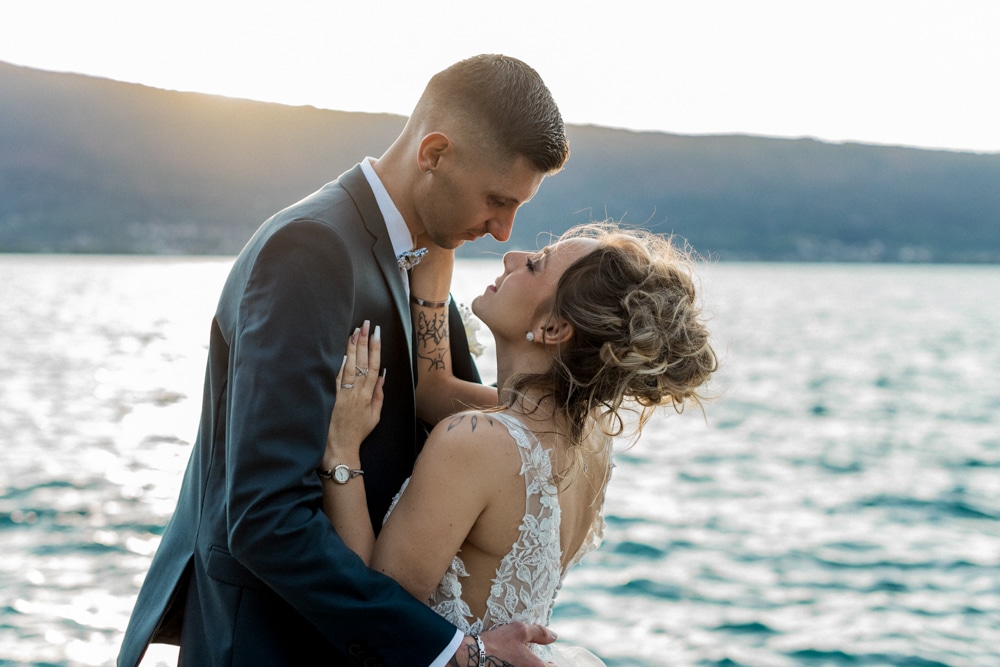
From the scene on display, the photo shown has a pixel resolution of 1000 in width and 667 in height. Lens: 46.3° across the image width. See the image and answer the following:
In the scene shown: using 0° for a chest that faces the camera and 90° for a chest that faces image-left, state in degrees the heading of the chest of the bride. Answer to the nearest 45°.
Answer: approximately 135°

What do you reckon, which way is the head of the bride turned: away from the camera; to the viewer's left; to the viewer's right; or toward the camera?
to the viewer's left

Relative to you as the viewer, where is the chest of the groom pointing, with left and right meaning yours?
facing to the right of the viewer

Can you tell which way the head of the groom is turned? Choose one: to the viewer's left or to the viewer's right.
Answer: to the viewer's right
